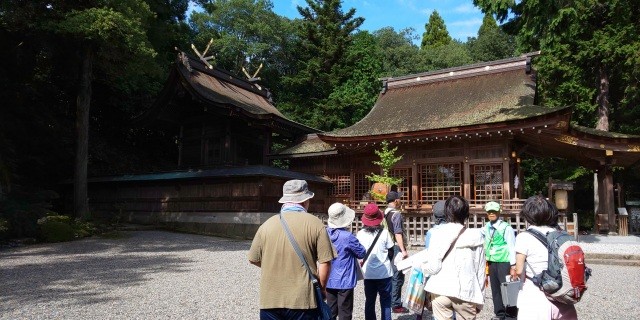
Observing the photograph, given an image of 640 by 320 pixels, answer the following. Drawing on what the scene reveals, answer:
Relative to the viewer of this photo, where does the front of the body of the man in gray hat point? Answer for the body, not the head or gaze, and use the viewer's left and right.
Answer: facing away from the viewer

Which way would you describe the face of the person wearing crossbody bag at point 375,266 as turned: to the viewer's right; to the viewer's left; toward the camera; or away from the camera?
away from the camera

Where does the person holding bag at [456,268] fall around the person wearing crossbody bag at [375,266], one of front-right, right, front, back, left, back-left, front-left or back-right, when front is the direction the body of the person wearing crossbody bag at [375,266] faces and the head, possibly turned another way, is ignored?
back-right

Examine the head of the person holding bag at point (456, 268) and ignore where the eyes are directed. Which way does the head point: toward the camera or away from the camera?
away from the camera

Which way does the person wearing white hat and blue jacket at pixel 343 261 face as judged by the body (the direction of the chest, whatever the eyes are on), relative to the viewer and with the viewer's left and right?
facing away from the viewer and to the right of the viewer

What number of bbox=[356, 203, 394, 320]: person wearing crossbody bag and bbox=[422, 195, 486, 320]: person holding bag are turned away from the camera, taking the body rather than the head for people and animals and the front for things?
2

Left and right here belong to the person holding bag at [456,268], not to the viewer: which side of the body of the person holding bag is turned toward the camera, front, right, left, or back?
back

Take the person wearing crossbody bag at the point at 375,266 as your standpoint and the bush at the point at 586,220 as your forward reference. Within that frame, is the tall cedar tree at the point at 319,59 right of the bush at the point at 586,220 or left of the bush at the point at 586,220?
left

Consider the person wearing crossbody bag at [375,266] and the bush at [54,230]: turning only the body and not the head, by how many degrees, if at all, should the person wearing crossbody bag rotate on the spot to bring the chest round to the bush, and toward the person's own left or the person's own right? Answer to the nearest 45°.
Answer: approximately 45° to the person's own left

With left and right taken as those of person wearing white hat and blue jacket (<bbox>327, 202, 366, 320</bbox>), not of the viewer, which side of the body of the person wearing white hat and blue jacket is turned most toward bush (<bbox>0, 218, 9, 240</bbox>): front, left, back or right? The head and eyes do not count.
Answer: left

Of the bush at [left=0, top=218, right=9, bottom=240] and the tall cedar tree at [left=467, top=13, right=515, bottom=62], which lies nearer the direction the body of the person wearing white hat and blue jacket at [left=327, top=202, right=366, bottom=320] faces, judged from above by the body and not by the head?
the tall cedar tree

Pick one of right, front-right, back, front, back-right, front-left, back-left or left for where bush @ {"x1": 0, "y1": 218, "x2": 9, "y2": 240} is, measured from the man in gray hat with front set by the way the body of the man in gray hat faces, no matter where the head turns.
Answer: front-left

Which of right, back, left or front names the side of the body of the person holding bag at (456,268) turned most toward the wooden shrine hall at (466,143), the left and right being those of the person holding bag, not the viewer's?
front

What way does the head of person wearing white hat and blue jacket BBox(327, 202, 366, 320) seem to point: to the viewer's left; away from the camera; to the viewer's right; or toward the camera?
away from the camera

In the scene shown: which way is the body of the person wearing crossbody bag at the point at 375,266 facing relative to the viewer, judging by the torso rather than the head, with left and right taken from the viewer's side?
facing away from the viewer

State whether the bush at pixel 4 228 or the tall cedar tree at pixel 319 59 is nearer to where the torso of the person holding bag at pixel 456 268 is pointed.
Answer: the tall cedar tree
